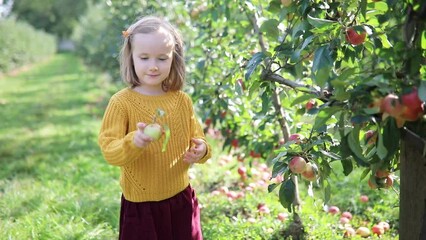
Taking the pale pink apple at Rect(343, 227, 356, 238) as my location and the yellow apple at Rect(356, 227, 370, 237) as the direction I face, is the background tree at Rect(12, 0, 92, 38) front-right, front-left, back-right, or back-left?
back-left

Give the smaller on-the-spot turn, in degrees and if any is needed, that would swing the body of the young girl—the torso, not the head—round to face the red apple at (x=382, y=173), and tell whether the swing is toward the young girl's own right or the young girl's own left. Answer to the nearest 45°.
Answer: approximately 90° to the young girl's own left

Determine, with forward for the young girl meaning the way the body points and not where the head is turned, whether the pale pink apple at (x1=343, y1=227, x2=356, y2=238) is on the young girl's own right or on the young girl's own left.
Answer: on the young girl's own left

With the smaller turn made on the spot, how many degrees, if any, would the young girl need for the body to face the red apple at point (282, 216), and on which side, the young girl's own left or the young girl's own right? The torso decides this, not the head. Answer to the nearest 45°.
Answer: approximately 135° to the young girl's own left

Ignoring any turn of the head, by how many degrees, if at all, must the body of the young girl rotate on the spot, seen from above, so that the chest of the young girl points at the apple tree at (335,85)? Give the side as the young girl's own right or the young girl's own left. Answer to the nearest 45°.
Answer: approximately 90° to the young girl's own left

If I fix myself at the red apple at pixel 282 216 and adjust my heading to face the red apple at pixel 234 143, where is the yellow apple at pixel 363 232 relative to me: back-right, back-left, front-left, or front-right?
back-right

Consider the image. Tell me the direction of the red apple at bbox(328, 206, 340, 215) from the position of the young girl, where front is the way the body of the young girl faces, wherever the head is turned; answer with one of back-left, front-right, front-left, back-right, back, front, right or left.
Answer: back-left

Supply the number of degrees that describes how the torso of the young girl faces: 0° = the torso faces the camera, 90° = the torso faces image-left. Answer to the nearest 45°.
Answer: approximately 0°

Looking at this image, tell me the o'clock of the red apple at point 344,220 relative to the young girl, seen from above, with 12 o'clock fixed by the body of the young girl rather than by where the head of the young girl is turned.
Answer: The red apple is roughly at 8 o'clock from the young girl.

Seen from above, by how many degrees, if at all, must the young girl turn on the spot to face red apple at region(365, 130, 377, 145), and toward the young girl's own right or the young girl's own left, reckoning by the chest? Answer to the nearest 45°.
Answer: approximately 45° to the young girl's own left

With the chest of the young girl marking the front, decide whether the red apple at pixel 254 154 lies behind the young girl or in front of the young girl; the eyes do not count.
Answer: behind
